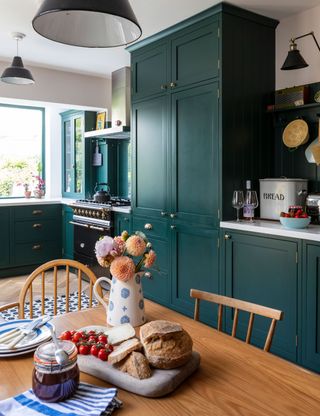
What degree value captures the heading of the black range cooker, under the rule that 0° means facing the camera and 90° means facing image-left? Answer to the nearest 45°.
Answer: approximately 45°

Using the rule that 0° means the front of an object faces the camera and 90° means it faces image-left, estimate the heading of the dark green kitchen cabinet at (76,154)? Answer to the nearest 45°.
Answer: approximately 45°

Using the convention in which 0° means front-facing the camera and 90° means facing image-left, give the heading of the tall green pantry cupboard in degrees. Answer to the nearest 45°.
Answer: approximately 45°

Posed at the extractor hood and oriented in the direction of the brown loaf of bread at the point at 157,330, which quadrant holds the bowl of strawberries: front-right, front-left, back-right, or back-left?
front-left

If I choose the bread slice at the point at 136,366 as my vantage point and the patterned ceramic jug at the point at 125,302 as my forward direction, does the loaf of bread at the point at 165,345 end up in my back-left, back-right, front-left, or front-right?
front-right

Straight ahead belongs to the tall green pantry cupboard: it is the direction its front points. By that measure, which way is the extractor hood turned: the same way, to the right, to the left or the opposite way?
the same way

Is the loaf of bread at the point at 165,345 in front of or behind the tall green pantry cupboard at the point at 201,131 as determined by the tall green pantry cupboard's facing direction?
in front

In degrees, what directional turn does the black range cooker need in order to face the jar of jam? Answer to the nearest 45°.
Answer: approximately 45° to its left

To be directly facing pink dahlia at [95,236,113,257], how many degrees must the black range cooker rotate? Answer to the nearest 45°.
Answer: approximately 45° to its left

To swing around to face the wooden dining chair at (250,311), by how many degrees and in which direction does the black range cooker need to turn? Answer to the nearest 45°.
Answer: approximately 45° to its left

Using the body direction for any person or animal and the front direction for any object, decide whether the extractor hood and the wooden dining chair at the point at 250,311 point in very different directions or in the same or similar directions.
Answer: same or similar directions

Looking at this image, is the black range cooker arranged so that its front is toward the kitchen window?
no

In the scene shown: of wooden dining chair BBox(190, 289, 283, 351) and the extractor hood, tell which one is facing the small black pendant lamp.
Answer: the extractor hood

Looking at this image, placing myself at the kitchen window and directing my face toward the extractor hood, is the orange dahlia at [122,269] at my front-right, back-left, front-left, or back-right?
front-right

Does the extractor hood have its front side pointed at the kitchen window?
no
